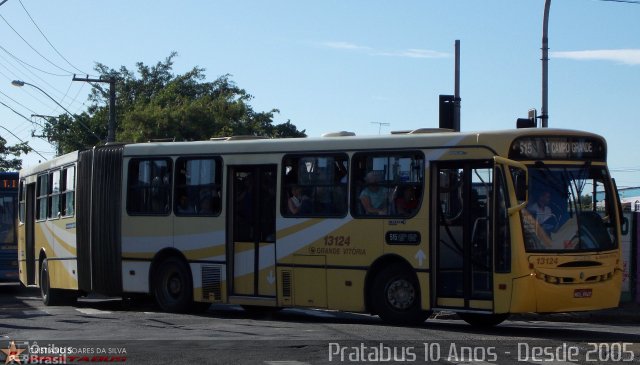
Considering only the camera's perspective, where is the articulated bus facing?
facing the viewer and to the right of the viewer

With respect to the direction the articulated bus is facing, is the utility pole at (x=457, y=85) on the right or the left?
on its left

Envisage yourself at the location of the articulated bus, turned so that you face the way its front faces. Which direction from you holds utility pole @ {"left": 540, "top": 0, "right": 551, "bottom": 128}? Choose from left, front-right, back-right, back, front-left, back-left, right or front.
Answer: left

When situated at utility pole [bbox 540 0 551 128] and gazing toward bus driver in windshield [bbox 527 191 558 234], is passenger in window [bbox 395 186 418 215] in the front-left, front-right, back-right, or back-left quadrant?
front-right
